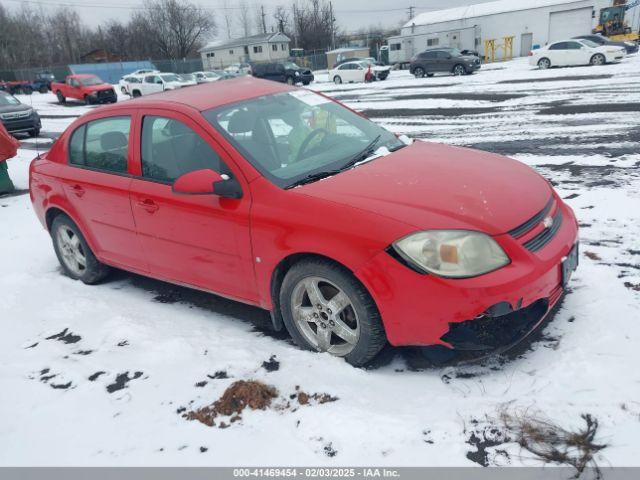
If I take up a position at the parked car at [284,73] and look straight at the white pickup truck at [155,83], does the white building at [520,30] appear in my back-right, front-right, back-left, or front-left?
back-right

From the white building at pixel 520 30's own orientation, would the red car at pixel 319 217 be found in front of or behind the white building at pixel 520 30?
in front

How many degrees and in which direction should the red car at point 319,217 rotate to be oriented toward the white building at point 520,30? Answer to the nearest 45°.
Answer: approximately 90° to its left

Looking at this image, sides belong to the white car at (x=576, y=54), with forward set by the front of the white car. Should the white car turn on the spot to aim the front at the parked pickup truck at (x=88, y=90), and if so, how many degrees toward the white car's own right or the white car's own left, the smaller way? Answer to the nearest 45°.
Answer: approximately 135° to the white car's own right

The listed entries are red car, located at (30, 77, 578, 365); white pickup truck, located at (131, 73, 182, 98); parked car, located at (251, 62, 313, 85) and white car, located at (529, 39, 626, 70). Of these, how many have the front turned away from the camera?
0

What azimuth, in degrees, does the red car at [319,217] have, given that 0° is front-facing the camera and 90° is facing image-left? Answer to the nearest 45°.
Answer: approximately 315°

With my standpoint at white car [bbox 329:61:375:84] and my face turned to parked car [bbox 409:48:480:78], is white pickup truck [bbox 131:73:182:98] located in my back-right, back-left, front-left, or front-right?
back-right

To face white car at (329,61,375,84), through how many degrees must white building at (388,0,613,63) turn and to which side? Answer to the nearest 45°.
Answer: approximately 45° to its right

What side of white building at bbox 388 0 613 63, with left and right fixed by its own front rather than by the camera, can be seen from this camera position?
front

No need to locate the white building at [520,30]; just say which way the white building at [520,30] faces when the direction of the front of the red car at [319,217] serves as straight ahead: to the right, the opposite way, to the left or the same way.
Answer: to the right

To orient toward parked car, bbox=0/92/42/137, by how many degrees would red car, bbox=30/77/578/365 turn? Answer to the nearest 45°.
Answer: approximately 180°
